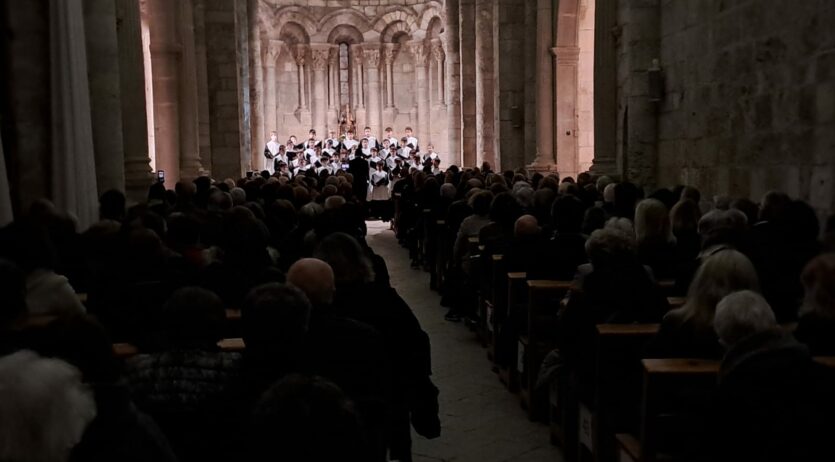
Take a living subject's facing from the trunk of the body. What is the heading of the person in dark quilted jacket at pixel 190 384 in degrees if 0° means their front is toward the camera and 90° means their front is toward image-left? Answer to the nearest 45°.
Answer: approximately 180°

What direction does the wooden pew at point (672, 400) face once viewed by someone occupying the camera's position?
facing away from the viewer and to the left of the viewer

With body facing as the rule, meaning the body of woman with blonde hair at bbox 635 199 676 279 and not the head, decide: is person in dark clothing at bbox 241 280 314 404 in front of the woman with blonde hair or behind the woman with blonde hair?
behind

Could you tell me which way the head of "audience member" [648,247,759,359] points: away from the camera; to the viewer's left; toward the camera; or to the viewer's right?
away from the camera

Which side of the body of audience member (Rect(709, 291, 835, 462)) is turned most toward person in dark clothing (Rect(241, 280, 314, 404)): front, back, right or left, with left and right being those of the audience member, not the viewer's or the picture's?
left

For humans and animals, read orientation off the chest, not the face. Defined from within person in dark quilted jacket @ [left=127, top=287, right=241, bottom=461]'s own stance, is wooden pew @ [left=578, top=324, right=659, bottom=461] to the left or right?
on their right

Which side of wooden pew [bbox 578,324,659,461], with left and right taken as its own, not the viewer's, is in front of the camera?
back

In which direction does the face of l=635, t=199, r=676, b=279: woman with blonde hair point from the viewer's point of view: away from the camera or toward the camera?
away from the camera

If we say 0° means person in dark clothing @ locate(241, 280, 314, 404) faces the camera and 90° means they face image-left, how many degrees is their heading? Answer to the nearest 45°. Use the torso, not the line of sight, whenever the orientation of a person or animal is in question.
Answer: approximately 180°

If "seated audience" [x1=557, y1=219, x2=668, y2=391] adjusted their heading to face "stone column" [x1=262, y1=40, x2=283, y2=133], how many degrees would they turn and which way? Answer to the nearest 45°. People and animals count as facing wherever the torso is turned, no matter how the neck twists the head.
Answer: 0° — they already face it

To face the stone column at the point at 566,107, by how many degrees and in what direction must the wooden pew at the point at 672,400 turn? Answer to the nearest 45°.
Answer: approximately 45° to its right

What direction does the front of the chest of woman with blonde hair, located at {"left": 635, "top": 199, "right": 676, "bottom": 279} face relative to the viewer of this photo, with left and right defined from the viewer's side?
facing away from the viewer
